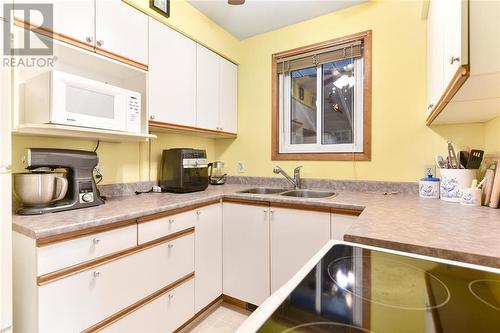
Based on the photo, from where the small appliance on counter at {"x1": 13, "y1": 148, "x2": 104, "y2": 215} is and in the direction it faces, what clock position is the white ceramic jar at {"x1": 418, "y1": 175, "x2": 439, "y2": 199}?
The white ceramic jar is roughly at 7 o'clock from the small appliance on counter.

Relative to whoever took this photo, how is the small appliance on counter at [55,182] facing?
facing to the left of the viewer

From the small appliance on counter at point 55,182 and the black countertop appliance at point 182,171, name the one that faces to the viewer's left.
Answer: the small appliance on counter

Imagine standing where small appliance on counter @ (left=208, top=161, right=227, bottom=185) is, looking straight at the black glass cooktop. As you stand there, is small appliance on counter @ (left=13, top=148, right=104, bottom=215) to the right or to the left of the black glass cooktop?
right

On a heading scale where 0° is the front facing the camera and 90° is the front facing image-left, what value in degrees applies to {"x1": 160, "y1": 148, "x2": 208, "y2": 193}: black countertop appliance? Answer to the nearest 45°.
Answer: approximately 315°

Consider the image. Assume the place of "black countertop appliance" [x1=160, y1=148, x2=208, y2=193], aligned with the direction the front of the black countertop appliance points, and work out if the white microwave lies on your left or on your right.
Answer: on your right

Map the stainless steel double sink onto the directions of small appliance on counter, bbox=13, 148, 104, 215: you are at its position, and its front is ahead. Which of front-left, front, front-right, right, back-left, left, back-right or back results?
back

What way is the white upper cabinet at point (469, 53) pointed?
to the viewer's left

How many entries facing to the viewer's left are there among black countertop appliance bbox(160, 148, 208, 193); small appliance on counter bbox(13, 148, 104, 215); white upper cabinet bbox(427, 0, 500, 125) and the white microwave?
2

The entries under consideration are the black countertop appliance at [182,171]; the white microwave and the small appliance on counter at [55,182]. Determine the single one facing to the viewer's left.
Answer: the small appliance on counter
